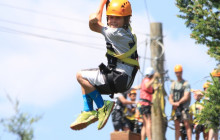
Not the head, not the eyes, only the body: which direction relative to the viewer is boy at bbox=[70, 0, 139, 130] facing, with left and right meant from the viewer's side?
facing to the left of the viewer

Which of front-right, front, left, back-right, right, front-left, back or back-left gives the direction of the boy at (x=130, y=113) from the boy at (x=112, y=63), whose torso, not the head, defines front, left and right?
right
